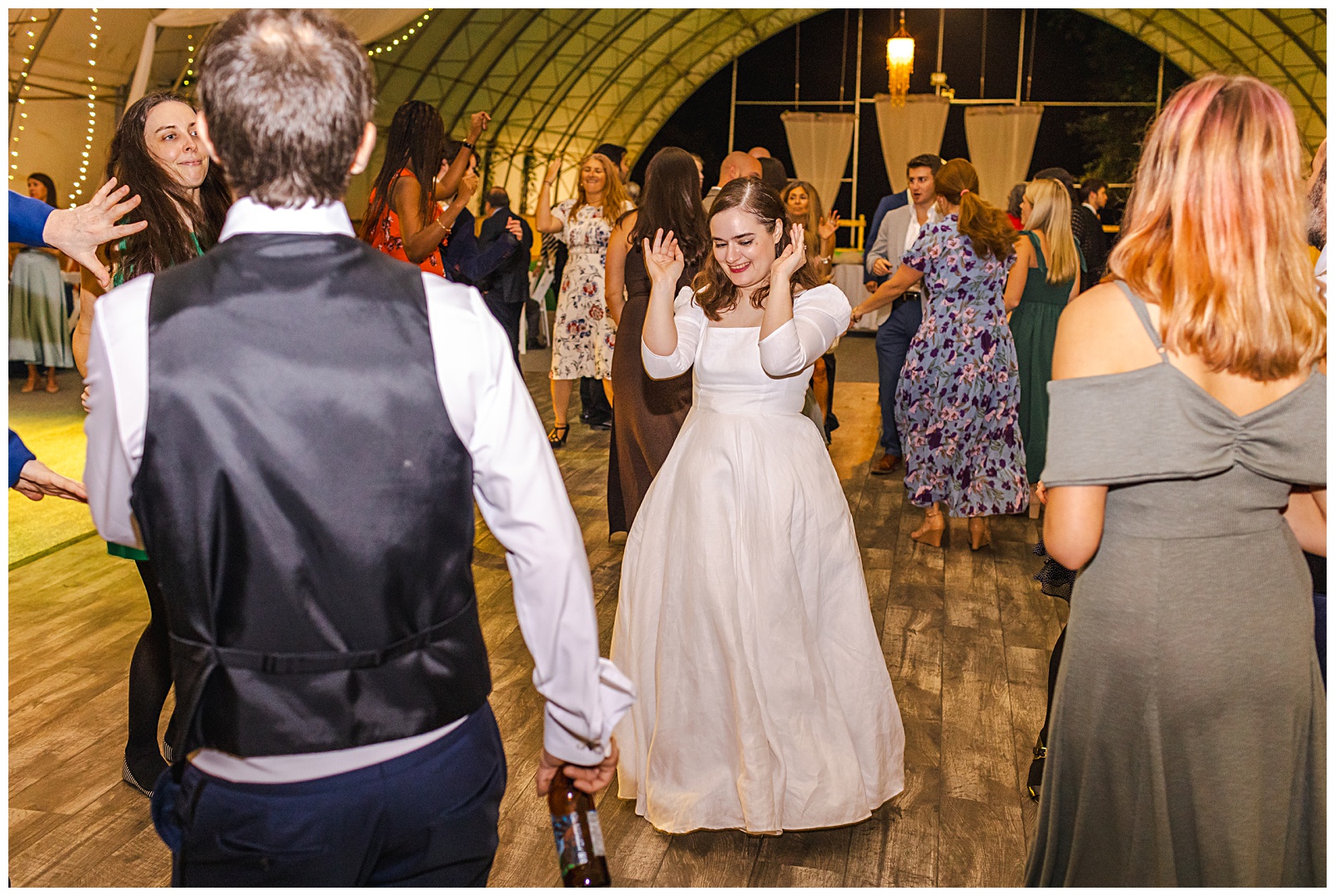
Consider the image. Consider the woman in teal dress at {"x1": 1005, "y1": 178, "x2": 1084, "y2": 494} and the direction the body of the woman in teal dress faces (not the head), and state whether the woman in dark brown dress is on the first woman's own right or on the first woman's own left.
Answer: on the first woman's own left

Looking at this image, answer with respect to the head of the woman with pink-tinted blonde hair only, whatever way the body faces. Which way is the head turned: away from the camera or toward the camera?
away from the camera

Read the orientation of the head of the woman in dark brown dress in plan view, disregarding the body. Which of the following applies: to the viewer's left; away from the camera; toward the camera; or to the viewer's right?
away from the camera

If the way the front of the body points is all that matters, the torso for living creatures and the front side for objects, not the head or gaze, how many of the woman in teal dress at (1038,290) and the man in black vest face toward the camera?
0

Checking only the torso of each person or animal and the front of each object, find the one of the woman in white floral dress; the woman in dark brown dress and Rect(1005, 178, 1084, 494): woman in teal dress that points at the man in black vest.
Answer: the woman in white floral dress

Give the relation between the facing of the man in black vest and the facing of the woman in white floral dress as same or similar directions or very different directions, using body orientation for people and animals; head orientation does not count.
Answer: very different directions

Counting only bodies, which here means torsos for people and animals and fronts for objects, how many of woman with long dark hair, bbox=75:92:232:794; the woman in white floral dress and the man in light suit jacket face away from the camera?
0

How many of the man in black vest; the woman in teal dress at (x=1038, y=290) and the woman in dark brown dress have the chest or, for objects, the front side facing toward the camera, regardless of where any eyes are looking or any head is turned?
0

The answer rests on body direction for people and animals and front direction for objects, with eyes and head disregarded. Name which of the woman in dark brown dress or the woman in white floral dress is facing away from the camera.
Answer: the woman in dark brown dress

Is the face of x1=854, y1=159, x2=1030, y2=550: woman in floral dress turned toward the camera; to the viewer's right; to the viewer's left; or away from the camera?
away from the camera

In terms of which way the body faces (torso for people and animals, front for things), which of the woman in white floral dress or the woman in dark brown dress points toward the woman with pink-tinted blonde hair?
the woman in white floral dress

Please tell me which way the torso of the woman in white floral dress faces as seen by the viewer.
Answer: toward the camera

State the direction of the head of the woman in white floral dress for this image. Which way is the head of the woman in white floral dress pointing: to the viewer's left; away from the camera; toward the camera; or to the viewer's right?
toward the camera

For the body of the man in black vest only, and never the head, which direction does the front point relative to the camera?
away from the camera

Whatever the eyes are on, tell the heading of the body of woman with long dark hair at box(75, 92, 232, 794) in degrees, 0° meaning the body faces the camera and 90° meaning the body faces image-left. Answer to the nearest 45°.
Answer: approximately 315°

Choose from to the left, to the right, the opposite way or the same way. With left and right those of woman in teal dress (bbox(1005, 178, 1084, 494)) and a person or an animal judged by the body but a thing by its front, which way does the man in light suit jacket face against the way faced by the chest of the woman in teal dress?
the opposite way

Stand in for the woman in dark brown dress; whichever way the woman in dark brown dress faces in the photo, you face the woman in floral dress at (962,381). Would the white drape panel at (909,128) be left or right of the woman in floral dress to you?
left

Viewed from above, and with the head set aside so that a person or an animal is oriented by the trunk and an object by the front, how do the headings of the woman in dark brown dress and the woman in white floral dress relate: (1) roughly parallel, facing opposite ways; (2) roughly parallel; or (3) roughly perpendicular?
roughly parallel, facing opposite ways

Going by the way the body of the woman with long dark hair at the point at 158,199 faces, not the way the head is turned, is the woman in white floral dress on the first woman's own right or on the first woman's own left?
on the first woman's own left

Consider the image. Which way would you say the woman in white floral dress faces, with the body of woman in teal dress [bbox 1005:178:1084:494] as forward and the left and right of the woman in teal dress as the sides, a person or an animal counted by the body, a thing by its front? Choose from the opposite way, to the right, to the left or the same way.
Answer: the opposite way
